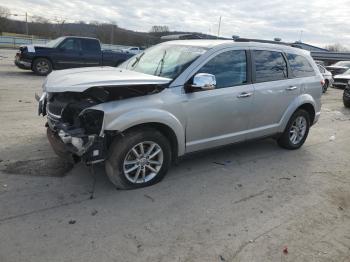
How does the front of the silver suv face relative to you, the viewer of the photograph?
facing the viewer and to the left of the viewer

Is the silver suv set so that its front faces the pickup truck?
no
